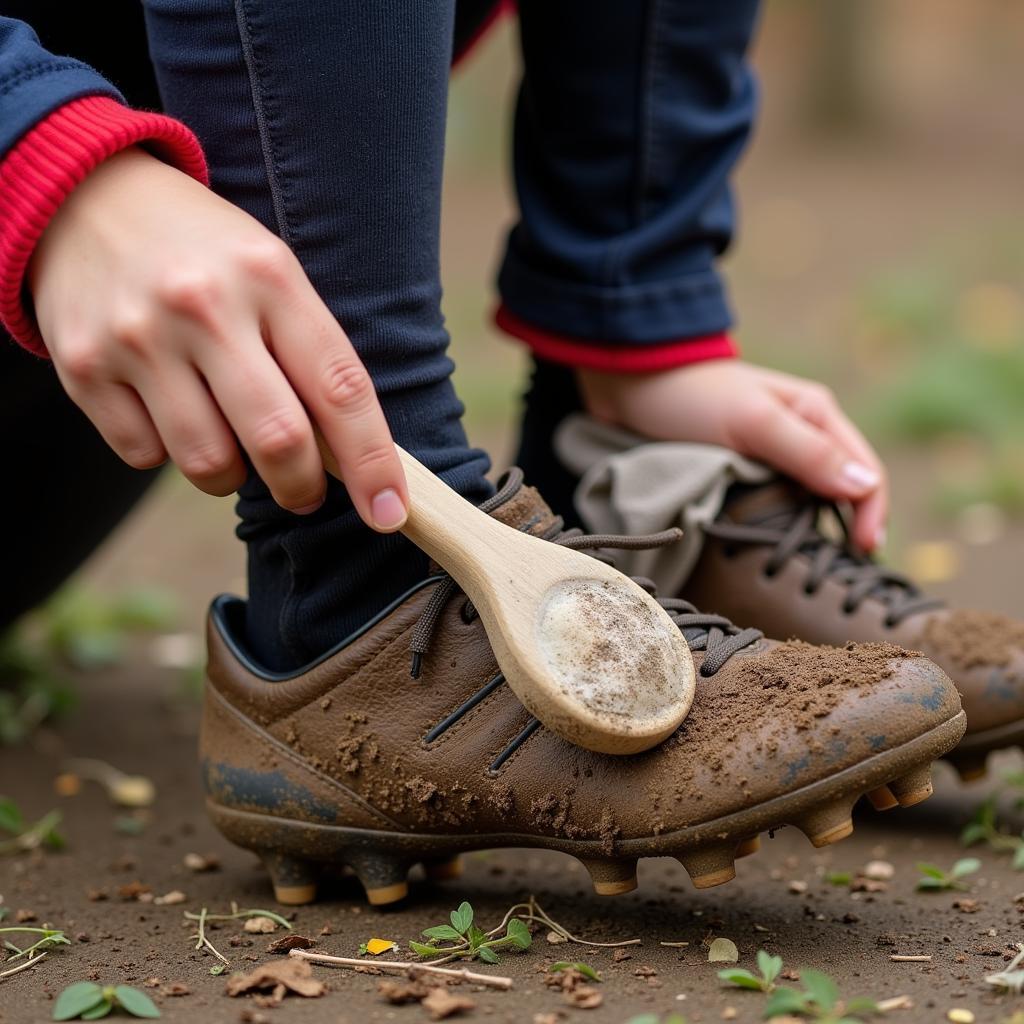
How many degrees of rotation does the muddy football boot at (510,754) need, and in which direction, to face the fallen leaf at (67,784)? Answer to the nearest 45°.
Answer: approximately 135° to its left

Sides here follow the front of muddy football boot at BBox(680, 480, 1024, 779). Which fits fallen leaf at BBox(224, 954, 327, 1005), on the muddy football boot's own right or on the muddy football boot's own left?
on the muddy football boot's own right

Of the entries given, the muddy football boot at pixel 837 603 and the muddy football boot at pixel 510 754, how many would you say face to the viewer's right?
2

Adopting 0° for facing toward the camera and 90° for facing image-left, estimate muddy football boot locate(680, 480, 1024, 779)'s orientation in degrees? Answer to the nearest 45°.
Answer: approximately 270°

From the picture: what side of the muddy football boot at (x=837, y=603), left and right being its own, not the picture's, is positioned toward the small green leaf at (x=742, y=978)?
right

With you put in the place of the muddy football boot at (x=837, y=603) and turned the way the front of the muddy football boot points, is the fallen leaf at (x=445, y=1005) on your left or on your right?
on your right

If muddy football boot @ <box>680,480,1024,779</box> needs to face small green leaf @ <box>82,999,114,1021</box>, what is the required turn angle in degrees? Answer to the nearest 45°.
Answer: approximately 135° to its right

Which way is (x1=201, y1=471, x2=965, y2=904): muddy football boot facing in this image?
to the viewer's right
